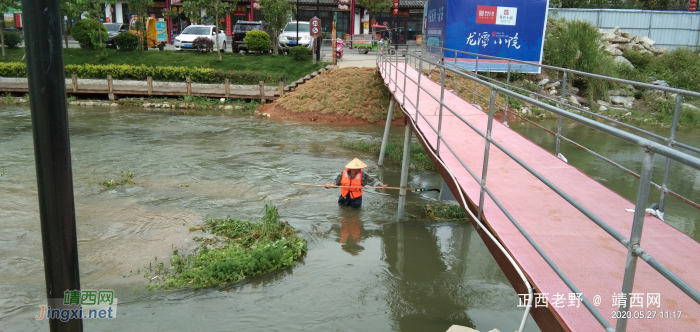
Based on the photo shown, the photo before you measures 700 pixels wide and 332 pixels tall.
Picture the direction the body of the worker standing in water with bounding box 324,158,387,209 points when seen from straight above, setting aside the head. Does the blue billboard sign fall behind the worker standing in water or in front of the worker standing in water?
behind

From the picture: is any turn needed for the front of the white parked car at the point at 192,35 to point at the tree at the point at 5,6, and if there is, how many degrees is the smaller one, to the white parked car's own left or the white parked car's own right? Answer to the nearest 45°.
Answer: approximately 45° to the white parked car's own right

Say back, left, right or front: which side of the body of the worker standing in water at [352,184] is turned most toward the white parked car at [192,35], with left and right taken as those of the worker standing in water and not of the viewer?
back

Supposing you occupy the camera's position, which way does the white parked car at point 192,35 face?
facing the viewer and to the left of the viewer

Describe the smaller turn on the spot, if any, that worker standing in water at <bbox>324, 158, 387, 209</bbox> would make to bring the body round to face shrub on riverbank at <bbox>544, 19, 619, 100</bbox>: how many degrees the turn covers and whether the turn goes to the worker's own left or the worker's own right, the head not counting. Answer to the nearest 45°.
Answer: approximately 135° to the worker's own left

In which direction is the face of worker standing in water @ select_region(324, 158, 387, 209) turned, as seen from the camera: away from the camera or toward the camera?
toward the camera

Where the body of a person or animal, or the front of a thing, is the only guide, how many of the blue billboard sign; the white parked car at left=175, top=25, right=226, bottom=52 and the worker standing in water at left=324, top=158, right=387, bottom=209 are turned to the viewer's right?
0

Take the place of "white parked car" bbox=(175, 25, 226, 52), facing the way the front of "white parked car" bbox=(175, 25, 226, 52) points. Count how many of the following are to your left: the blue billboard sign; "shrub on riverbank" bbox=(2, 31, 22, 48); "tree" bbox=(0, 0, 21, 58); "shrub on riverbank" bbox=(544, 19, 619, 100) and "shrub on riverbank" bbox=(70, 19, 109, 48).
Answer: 2

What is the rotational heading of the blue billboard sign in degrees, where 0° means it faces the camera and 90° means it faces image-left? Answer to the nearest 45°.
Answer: approximately 45°

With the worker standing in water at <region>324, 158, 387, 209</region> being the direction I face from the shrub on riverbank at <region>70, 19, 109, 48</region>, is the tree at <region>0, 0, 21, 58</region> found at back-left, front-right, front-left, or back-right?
back-right

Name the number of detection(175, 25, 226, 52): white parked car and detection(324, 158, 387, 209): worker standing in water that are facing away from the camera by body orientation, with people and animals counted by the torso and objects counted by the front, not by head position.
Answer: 0

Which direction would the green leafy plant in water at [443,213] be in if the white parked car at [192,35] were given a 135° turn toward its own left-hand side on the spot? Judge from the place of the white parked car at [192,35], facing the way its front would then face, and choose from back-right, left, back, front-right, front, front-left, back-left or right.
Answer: right

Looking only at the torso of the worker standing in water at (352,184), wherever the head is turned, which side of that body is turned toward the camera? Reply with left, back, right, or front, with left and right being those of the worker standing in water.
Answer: front

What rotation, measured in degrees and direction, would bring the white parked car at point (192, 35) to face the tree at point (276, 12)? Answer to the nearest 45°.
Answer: approximately 90° to its left

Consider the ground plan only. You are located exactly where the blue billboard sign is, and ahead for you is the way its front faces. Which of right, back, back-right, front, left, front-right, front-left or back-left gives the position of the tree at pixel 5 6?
front-right

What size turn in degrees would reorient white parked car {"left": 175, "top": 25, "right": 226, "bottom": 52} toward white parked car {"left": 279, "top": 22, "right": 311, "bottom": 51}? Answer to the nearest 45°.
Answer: approximately 135° to its left

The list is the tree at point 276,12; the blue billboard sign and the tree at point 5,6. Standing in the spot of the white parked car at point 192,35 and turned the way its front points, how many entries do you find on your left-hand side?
2

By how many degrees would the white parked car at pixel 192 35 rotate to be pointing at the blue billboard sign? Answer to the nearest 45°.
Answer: approximately 90° to its left

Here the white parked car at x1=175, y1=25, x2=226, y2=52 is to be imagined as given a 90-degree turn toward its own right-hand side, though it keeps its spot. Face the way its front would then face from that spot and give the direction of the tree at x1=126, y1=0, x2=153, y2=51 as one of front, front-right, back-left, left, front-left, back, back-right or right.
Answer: front-left
